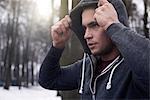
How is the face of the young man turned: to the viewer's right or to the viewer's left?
to the viewer's left

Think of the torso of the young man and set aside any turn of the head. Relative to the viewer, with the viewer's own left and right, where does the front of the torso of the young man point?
facing the viewer and to the left of the viewer
